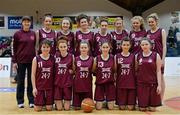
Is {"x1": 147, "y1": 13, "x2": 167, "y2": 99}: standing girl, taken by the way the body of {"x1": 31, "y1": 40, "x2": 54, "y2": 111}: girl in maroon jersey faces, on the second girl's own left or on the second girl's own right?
on the second girl's own left

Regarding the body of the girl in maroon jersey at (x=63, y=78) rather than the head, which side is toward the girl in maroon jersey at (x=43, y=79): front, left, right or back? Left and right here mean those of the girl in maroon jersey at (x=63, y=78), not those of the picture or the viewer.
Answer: right

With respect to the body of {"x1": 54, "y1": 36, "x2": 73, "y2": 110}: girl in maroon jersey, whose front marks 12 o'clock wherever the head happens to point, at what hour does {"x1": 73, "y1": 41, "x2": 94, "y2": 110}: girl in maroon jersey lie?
{"x1": 73, "y1": 41, "x2": 94, "y2": 110}: girl in maroon jersey is roughly at 9 o'clock from {"x1": 54, "y1": 36, "x2": 73, "y2": 110}: girl in maroon jersey.

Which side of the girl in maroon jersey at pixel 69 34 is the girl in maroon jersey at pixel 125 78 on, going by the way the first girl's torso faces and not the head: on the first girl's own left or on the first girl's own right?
on the first girl's own left

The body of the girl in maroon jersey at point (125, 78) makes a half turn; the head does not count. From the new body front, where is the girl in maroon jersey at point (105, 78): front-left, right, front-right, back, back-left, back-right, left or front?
left

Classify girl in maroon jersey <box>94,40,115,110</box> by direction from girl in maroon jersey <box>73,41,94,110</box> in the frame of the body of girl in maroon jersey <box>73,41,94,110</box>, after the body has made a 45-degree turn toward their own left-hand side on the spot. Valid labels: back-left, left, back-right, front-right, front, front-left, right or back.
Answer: front-left

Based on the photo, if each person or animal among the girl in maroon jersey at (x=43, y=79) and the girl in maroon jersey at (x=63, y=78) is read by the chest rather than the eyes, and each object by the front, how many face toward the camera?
2
